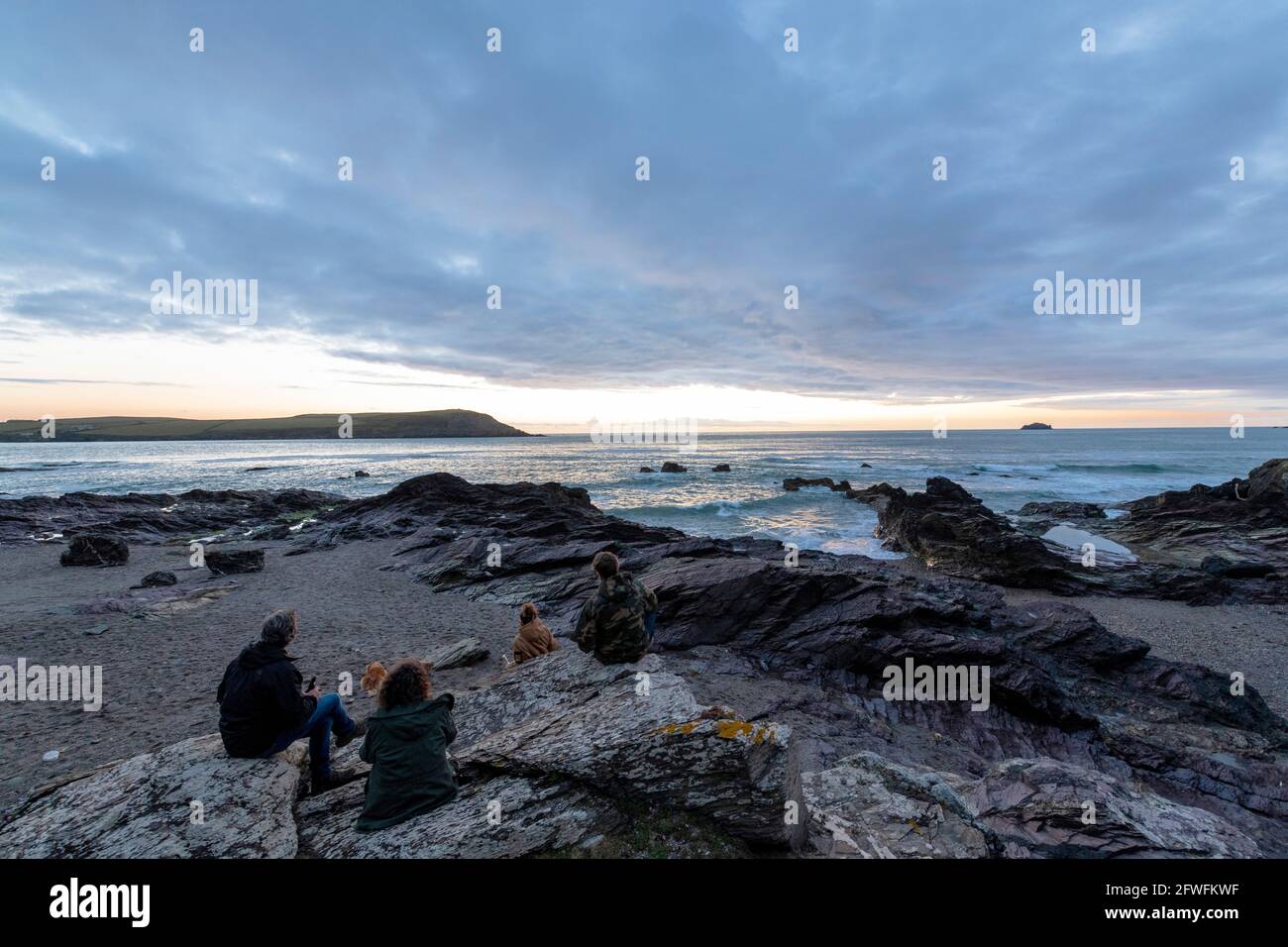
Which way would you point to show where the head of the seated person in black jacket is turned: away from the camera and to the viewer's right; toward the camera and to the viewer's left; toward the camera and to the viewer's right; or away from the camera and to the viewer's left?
away from the camera and to the viewer's right

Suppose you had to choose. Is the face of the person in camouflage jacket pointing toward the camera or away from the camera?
away from the camera

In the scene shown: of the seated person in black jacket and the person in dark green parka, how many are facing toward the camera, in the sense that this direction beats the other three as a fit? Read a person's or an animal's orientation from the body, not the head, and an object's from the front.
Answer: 0

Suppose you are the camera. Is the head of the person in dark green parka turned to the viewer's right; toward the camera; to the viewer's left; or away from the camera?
away from the camera

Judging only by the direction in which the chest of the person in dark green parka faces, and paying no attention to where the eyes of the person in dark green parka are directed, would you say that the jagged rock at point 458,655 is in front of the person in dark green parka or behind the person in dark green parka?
in front

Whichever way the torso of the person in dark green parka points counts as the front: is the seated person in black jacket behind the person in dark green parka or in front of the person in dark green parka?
in front

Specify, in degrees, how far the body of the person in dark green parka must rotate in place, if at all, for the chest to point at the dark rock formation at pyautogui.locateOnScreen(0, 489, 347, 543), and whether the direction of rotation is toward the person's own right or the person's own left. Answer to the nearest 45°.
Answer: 0° — they already face it

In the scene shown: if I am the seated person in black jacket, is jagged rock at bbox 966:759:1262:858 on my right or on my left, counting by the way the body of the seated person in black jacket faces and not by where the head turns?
on my right

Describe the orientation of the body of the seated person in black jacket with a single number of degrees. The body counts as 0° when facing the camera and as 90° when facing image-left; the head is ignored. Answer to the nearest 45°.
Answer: approximately 225°

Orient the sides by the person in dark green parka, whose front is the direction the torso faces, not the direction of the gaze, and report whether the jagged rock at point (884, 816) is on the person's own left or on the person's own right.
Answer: on the person's own right

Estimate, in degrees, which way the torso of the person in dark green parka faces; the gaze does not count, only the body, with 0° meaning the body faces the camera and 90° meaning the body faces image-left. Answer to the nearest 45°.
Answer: approximately 180°

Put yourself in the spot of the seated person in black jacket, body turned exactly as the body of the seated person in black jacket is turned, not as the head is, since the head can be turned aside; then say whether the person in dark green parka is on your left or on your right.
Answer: on your right

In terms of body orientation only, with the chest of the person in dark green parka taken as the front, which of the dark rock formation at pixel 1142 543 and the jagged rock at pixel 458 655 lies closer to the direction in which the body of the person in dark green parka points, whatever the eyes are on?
the jagged rock
